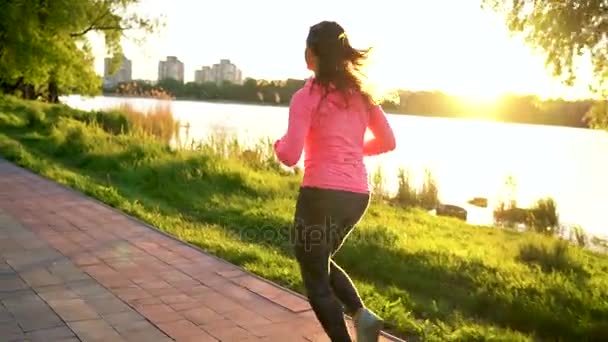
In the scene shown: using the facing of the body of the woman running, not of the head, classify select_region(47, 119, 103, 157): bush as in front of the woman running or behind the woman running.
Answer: in front

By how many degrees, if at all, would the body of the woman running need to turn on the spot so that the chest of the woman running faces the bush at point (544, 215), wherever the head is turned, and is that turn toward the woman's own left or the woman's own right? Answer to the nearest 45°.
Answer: approximately 90° to the woman's own right

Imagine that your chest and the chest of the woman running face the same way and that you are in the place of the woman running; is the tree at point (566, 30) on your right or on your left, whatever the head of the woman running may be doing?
on your right

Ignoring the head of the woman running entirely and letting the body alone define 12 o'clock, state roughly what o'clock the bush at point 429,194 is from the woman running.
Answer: The bush is roughly at 2 o'clock from the woman running.

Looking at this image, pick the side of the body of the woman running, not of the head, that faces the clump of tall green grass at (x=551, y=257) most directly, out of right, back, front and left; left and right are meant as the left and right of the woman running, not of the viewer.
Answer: right

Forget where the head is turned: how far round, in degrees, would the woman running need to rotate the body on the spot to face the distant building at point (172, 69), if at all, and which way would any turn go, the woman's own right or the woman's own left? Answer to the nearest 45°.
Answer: approximately 45° to the woman's own right

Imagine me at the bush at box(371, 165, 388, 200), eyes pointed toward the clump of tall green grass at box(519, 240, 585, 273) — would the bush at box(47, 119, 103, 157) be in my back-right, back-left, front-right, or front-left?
back-right

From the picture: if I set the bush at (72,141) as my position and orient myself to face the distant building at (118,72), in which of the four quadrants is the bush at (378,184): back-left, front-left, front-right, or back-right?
back-right

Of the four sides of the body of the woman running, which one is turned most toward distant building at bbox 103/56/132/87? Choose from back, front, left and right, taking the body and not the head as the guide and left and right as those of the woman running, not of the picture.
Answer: front

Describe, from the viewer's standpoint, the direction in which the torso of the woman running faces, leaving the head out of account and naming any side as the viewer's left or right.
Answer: facing away from the viewer and to the left of the viewer
